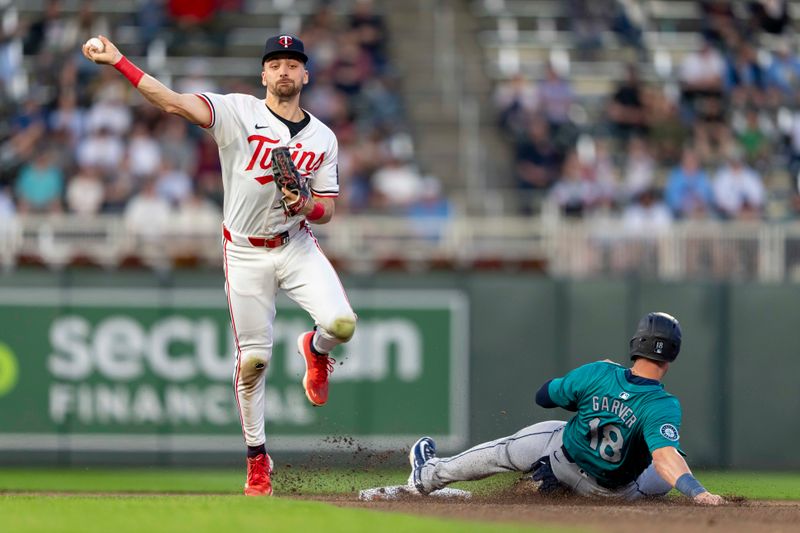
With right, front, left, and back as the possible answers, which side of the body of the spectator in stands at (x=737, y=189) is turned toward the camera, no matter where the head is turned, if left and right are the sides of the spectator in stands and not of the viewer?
front

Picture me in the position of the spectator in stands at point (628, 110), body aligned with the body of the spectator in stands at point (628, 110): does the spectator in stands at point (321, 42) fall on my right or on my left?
on my right

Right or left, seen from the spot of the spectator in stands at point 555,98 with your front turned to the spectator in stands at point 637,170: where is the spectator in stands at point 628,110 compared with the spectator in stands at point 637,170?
left

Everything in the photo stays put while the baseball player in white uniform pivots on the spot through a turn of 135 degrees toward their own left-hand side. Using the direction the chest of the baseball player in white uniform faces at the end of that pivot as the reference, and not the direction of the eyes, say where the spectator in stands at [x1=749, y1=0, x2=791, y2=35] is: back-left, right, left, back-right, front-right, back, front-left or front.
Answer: front

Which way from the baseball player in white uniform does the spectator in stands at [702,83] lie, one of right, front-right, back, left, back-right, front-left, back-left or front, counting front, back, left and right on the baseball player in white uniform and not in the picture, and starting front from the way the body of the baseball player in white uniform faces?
back-left

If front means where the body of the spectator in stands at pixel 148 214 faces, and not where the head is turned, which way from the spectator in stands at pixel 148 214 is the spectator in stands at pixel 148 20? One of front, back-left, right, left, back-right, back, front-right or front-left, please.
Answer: back

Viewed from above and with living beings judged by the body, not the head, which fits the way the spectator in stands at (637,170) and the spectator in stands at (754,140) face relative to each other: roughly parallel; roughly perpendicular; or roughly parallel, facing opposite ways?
roughly parallel

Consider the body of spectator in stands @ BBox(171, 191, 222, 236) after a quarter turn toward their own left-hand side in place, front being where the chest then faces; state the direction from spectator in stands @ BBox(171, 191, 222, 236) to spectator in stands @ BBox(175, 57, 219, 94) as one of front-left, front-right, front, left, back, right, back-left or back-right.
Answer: left

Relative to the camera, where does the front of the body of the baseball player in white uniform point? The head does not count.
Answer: toward the camera

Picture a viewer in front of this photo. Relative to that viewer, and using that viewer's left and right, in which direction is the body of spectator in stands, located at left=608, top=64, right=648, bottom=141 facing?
facing the viewer

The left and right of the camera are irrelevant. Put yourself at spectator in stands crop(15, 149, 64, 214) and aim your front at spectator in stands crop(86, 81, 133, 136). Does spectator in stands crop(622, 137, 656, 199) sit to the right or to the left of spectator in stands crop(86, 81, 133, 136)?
right

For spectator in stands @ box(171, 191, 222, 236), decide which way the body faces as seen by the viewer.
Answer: toward the camera

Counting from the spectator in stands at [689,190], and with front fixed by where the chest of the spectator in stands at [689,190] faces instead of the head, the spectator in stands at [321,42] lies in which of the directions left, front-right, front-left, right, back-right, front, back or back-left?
right

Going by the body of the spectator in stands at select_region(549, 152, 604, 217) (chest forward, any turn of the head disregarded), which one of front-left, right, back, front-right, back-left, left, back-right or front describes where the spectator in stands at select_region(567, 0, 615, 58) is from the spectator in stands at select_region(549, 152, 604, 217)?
back
